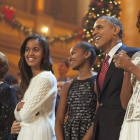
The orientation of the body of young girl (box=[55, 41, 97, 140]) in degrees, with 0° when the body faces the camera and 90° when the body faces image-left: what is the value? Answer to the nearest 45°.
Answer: approximately 45°

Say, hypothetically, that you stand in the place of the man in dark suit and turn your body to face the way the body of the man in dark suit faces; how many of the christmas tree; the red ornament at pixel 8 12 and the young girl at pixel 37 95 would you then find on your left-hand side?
0

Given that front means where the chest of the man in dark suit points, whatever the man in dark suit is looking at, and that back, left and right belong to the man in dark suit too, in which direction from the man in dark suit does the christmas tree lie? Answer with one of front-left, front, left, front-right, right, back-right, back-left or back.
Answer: back-right

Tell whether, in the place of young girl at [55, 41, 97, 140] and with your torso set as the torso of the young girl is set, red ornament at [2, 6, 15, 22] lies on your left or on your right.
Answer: on your right

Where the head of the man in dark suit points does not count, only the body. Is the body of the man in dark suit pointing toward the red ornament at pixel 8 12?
no

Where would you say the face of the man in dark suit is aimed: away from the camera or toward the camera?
toward the camera

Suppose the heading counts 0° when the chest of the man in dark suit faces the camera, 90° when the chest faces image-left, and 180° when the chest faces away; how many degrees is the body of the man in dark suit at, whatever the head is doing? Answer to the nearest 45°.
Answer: approximately 45°

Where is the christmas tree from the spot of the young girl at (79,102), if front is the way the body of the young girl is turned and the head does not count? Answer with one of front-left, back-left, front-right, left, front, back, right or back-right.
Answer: back-right
